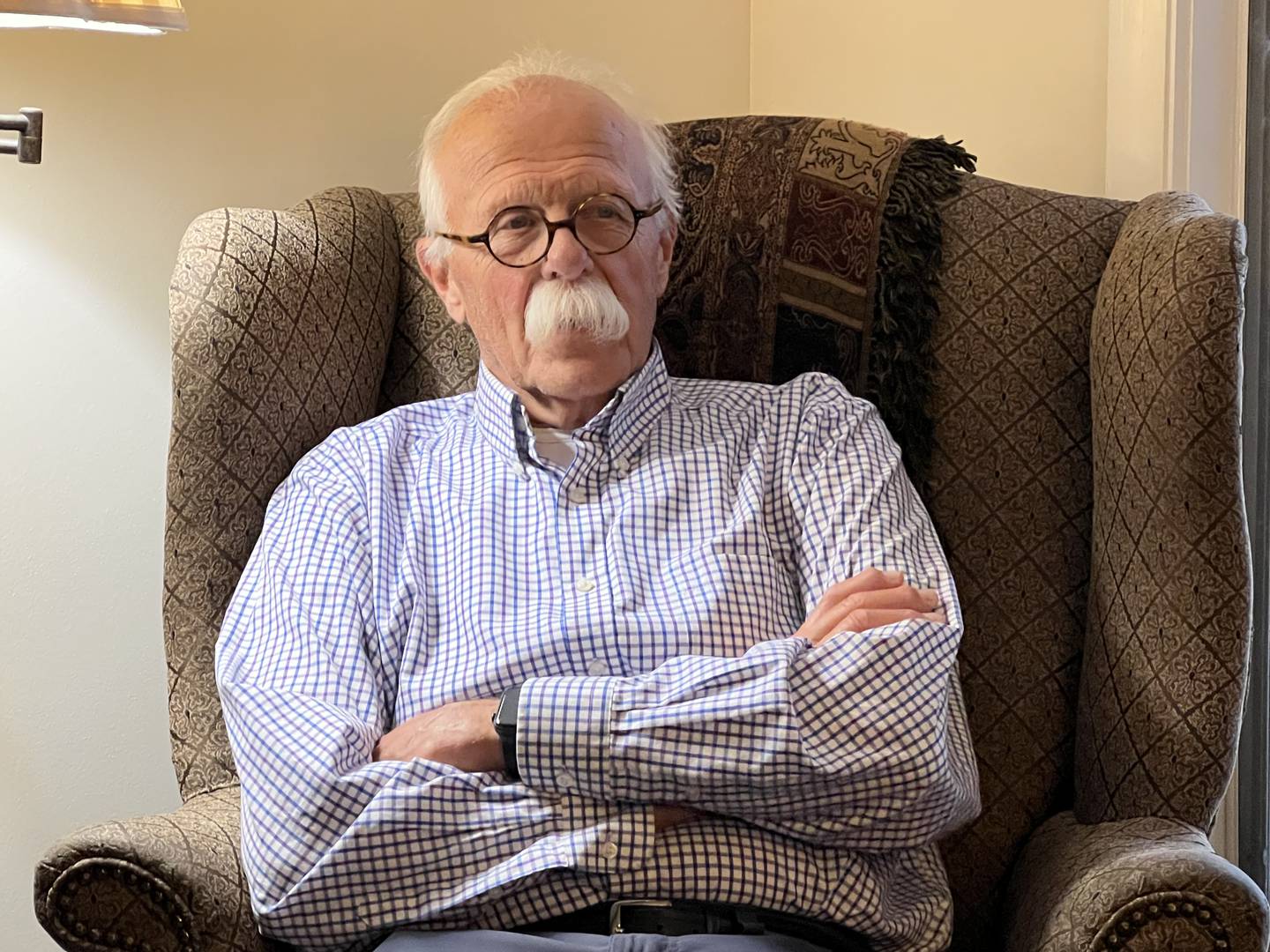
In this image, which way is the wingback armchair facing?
toward the camera

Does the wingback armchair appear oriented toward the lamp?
no

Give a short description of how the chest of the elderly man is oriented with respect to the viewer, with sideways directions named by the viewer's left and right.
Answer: facing the viewer
